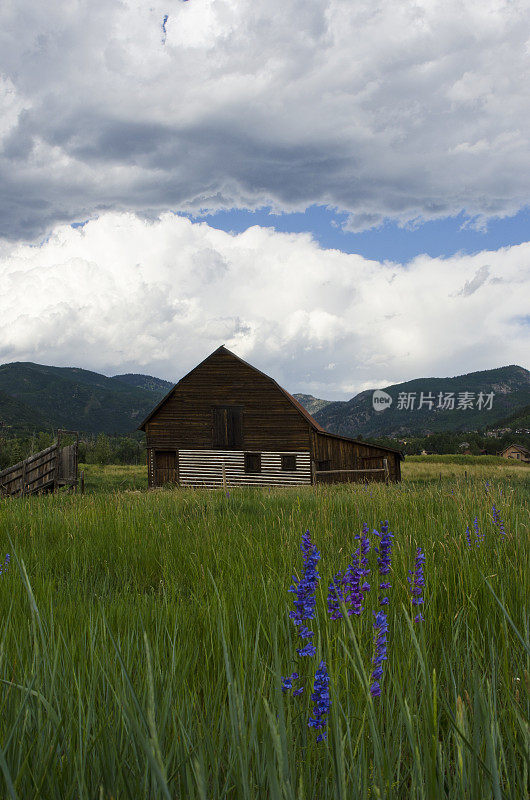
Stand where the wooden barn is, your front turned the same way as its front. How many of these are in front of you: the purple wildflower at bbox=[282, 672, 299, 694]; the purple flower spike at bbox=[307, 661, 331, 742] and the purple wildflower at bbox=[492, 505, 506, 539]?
3

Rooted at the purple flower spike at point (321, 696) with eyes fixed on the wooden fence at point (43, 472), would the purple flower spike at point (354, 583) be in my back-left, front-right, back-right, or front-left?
front-right

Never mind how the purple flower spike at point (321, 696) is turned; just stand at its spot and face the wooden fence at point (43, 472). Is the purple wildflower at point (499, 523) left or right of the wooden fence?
right

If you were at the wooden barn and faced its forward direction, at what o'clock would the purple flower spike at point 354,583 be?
The purple flower spike is roughly at 12 o'clock from the wooden barn.

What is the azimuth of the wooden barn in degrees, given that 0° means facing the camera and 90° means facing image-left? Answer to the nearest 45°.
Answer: approximately 0°

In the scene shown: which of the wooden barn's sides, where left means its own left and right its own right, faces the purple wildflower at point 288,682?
front

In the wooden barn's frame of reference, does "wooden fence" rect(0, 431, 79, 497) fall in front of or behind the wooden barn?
in front

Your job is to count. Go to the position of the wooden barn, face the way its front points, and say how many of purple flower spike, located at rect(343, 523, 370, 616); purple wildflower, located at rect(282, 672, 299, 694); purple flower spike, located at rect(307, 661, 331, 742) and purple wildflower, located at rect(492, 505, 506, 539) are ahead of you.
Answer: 4

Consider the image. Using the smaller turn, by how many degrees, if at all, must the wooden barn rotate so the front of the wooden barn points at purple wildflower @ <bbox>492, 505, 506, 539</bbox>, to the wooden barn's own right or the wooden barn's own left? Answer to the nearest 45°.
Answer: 0° — it already faces it

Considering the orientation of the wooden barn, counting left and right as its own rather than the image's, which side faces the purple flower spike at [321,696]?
front

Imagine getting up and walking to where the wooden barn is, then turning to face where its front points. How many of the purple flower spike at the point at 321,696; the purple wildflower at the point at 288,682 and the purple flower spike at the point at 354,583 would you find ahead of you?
3
